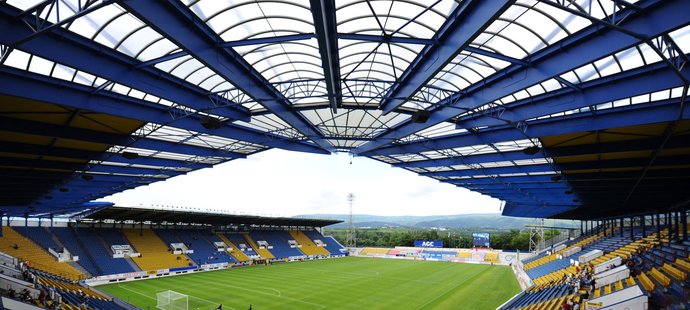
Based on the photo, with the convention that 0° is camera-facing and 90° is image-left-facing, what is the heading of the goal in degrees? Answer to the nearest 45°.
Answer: approximately 225°
